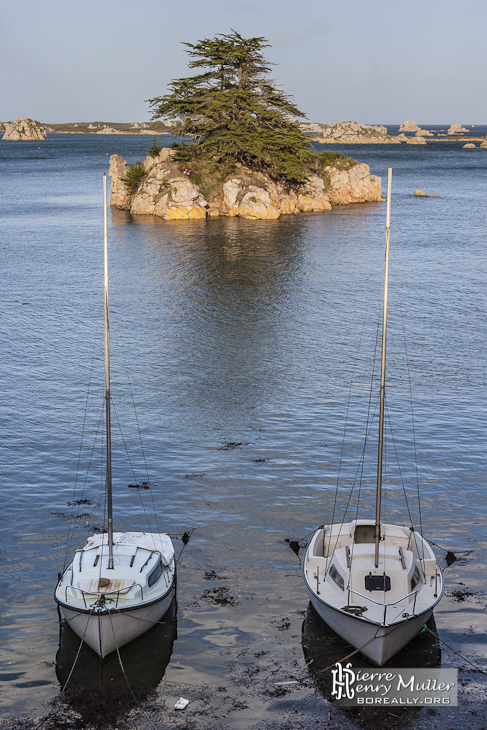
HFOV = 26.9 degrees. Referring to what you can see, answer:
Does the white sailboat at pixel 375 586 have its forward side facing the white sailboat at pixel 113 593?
no

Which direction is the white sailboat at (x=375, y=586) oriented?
toward the camera
